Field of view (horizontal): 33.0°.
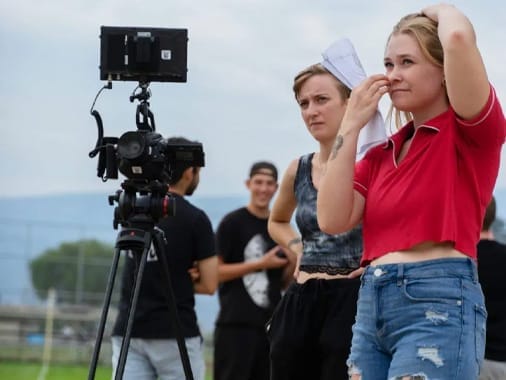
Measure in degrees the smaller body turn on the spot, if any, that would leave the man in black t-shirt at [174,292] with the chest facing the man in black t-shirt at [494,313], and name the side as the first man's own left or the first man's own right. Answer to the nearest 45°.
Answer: approximately 45° to the first man's own right

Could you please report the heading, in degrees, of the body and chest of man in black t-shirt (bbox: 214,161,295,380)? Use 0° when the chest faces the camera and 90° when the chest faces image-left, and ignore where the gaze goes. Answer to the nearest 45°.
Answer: approximately 315°

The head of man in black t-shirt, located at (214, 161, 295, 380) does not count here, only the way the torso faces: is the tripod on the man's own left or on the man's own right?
on the man's own right

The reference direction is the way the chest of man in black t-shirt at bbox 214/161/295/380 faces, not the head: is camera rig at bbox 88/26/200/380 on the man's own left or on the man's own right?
on the man's own right

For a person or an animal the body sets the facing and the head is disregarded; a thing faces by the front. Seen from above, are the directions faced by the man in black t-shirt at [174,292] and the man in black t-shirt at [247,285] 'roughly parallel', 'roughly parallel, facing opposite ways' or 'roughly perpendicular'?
roughly perpendicular

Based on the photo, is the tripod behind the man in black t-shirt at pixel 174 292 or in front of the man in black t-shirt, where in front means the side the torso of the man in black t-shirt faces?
behind

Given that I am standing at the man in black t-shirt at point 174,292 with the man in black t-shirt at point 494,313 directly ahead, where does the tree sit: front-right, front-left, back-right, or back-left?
back-left

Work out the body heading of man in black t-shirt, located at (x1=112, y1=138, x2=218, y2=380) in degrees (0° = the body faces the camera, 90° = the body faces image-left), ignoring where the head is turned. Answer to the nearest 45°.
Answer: approximately 225°
